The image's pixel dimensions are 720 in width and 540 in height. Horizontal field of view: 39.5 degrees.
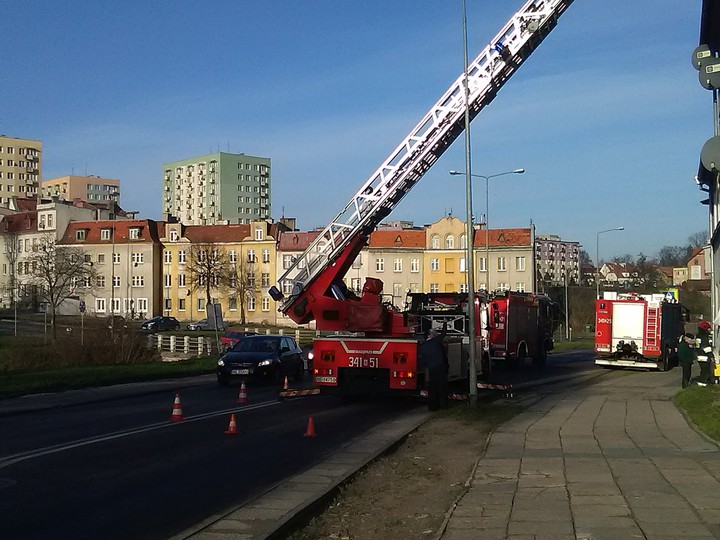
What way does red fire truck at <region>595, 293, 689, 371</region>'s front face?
away from the camera

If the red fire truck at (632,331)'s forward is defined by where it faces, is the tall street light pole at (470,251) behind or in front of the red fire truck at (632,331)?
behind

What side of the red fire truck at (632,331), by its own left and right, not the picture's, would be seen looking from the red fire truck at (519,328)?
left
